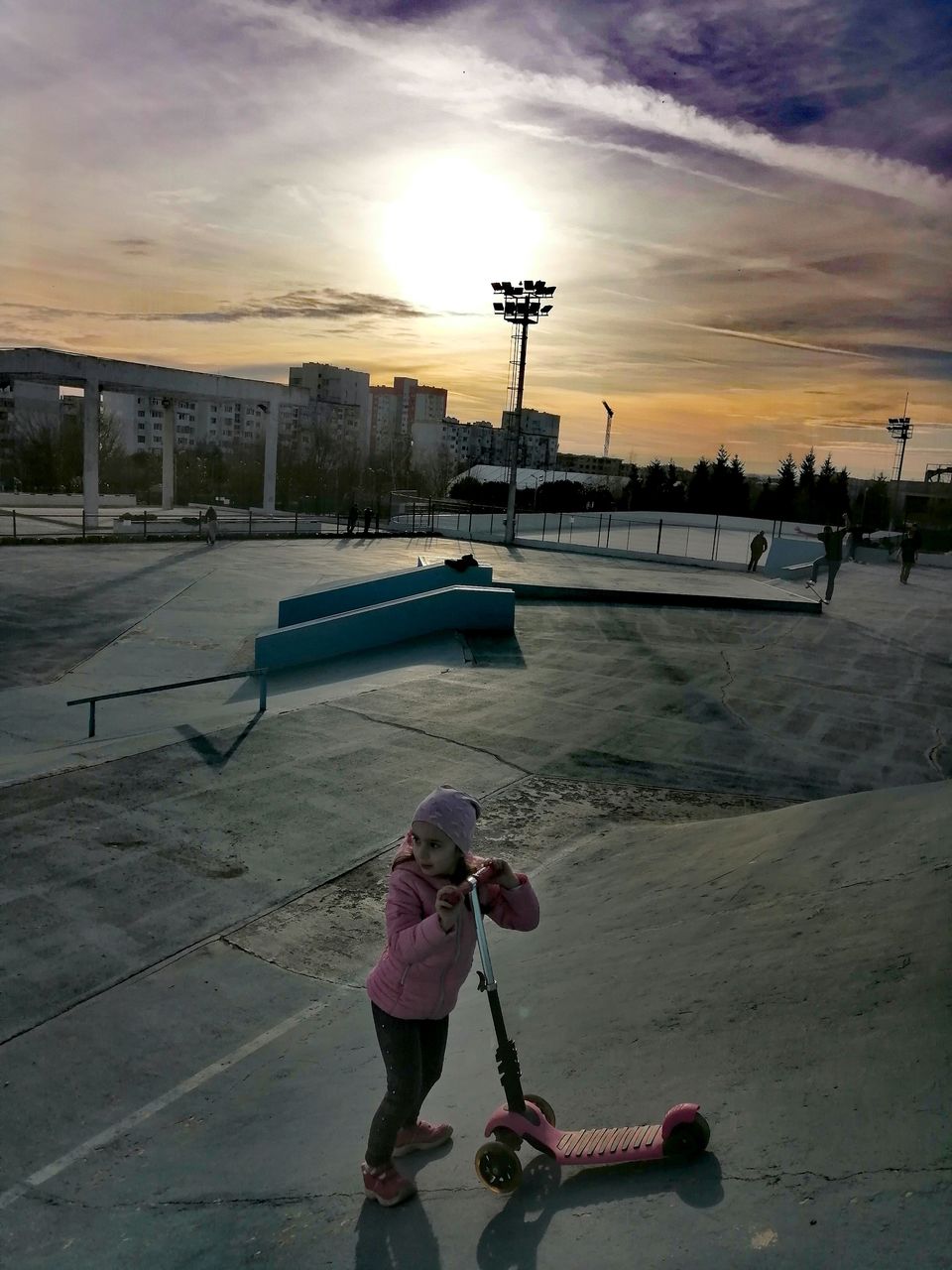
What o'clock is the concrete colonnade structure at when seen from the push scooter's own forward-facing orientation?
The concrete colonnade structure is roughly at 2 o'clock from the push scooter.

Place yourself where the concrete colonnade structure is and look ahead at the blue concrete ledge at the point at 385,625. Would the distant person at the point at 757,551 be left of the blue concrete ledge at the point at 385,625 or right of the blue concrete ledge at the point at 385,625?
left

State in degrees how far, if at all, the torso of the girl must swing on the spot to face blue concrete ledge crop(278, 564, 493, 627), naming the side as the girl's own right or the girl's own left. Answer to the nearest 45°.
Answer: approximately 135° to the girl's own left

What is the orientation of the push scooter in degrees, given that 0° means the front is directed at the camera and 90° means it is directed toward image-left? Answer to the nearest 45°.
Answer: approximately 90°

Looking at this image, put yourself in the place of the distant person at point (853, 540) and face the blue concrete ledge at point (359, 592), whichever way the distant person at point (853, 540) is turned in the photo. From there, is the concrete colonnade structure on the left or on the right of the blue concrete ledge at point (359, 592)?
right

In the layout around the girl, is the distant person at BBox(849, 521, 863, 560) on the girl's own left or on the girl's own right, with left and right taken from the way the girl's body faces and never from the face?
on the girl's own left

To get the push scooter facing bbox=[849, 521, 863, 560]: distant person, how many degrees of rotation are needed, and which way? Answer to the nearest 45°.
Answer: approximately 90° to its right

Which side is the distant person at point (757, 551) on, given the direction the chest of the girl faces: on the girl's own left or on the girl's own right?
on the girl's own left

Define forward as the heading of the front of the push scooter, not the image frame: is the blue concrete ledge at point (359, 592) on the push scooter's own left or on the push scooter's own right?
on the push scooter's own right

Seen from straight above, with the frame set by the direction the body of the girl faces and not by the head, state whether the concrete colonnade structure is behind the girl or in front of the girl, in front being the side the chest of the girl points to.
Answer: behind

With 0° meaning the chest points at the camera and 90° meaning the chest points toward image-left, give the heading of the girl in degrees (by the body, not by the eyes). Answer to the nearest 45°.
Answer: approximately 315°
